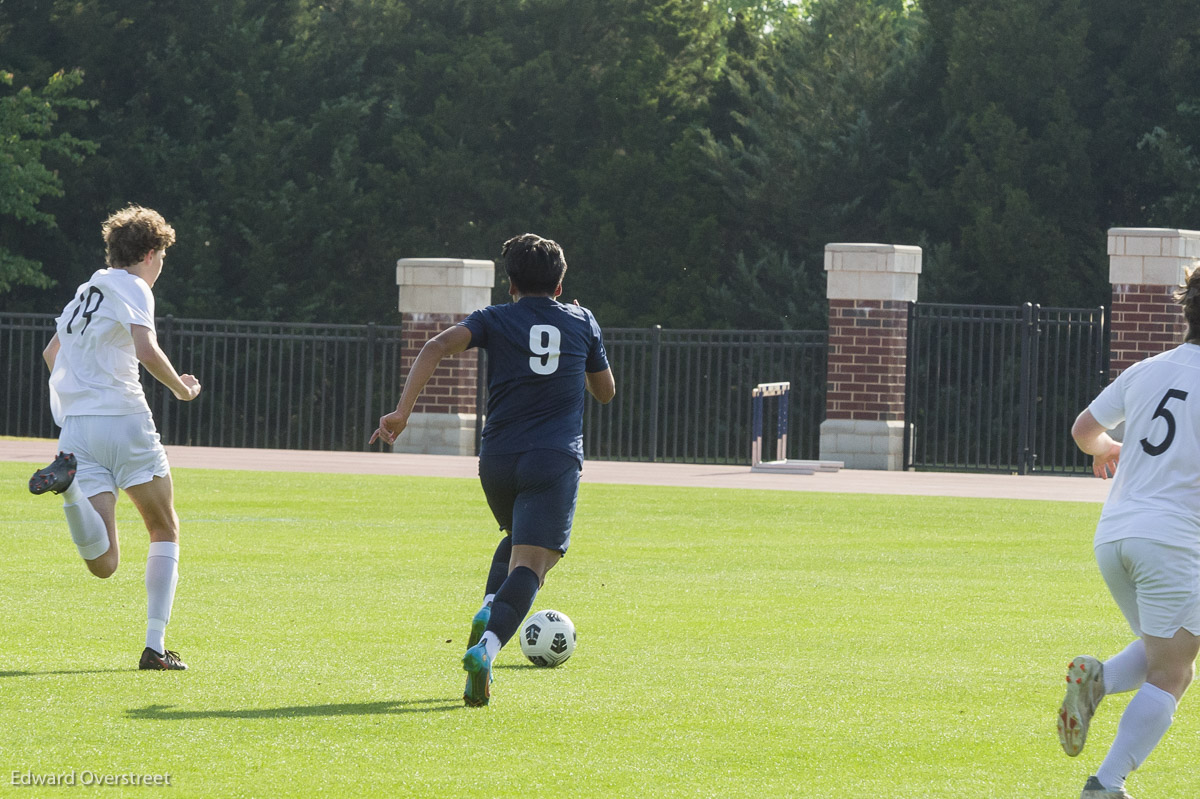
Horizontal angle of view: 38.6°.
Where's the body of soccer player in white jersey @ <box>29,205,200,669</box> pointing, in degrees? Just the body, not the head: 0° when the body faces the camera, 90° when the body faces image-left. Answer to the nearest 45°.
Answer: approximately 225°

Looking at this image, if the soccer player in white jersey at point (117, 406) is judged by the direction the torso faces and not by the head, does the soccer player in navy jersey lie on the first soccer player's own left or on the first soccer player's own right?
on the first soccer player's own right

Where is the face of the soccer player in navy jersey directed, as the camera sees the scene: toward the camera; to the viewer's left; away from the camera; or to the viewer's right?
away from the camera

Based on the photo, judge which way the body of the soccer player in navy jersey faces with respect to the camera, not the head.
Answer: away from the camera

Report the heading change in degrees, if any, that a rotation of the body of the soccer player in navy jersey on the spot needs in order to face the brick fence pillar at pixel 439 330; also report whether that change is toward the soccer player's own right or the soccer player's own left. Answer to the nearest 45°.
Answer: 0° — they already face it

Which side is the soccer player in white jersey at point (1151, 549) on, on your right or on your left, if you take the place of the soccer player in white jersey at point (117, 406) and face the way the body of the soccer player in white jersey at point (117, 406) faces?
on your right

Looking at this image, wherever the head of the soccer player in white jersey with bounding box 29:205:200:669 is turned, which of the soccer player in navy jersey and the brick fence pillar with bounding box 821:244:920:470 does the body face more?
the brick fence pillar

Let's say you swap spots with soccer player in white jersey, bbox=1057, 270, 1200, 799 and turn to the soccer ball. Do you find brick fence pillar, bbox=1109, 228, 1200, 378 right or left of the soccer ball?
right
